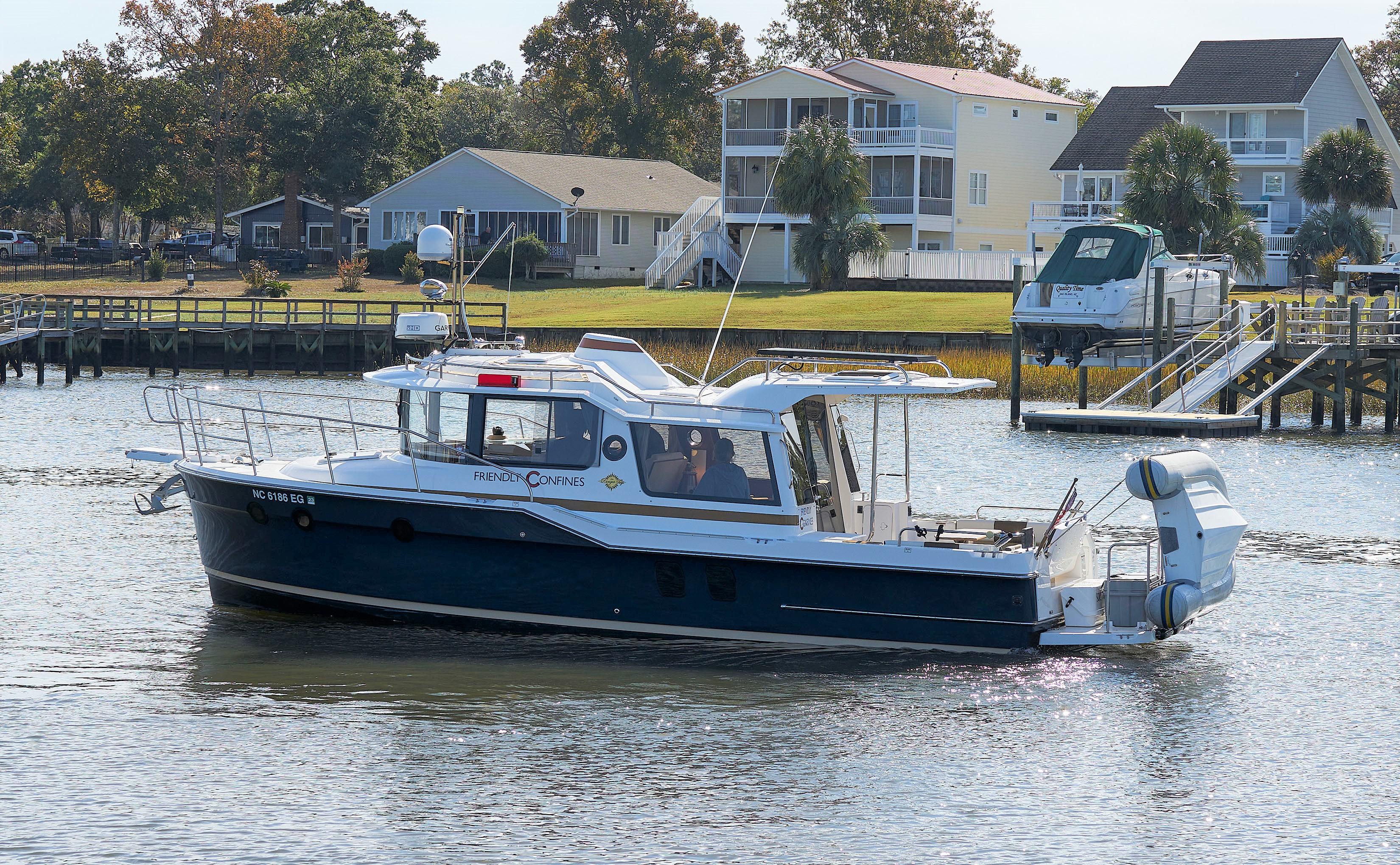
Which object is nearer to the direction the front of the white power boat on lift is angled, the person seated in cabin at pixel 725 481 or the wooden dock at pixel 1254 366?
the wooden dock

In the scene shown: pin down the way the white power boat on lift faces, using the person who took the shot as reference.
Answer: facing away from the viewer and to the right of the viewer

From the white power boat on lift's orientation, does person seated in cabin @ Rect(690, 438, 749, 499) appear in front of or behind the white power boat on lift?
behind
